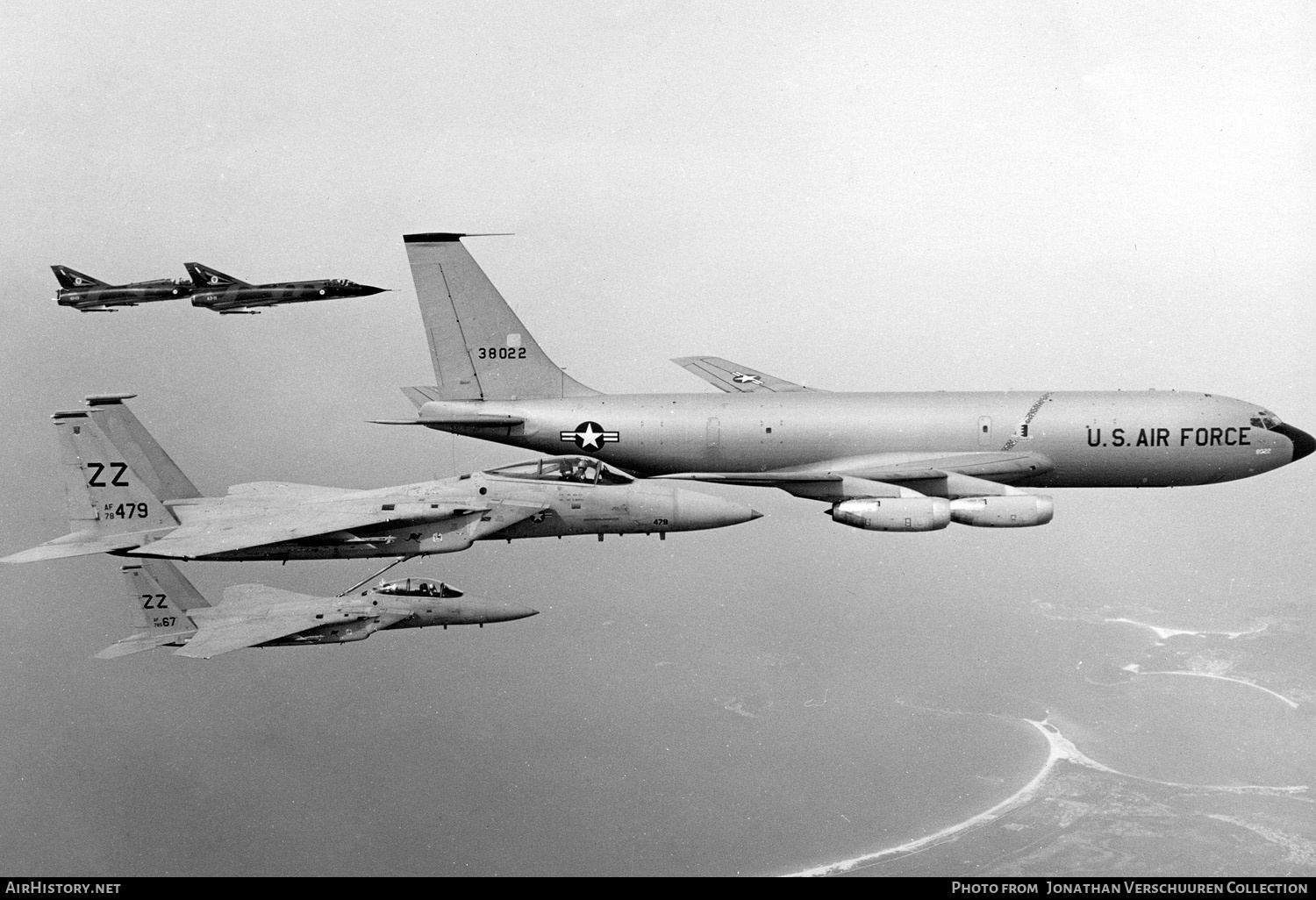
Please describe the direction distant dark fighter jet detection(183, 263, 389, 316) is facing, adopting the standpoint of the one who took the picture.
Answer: facing to the right of the viewer

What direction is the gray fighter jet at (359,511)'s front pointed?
to the viewer's right

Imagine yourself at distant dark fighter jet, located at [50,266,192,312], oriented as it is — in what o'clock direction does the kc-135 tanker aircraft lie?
The kc-135 tanker aircraft is roughly at 1 o'clock from the distant dark fighter jet.

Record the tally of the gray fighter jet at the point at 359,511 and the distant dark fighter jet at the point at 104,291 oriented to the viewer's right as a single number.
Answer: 2

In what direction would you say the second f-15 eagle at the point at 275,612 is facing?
to the viewer's right

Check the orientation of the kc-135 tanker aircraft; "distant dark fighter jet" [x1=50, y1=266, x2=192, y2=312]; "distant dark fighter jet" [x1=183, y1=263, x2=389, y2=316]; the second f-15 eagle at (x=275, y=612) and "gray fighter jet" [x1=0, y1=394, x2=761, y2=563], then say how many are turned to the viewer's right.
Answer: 5

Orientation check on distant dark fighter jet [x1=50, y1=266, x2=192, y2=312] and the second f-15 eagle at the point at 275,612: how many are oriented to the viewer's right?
2

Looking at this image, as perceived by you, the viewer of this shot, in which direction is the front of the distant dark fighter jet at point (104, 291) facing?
facing to the right of the viewer

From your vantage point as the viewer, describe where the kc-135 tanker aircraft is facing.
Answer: facing to the right of the viewer

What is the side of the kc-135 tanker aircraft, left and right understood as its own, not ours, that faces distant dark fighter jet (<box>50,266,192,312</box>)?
back

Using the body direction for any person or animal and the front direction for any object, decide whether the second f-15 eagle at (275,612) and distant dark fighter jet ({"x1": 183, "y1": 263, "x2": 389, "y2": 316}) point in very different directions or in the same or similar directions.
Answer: same or similar directions

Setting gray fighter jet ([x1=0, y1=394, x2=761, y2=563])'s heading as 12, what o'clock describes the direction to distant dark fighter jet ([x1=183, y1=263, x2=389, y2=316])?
The distant dark fighter jet is roughly at 8 o'clock from the gray fighter jet.

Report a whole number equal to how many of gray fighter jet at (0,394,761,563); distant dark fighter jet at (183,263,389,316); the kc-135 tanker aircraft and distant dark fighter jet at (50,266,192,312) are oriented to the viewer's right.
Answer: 4
